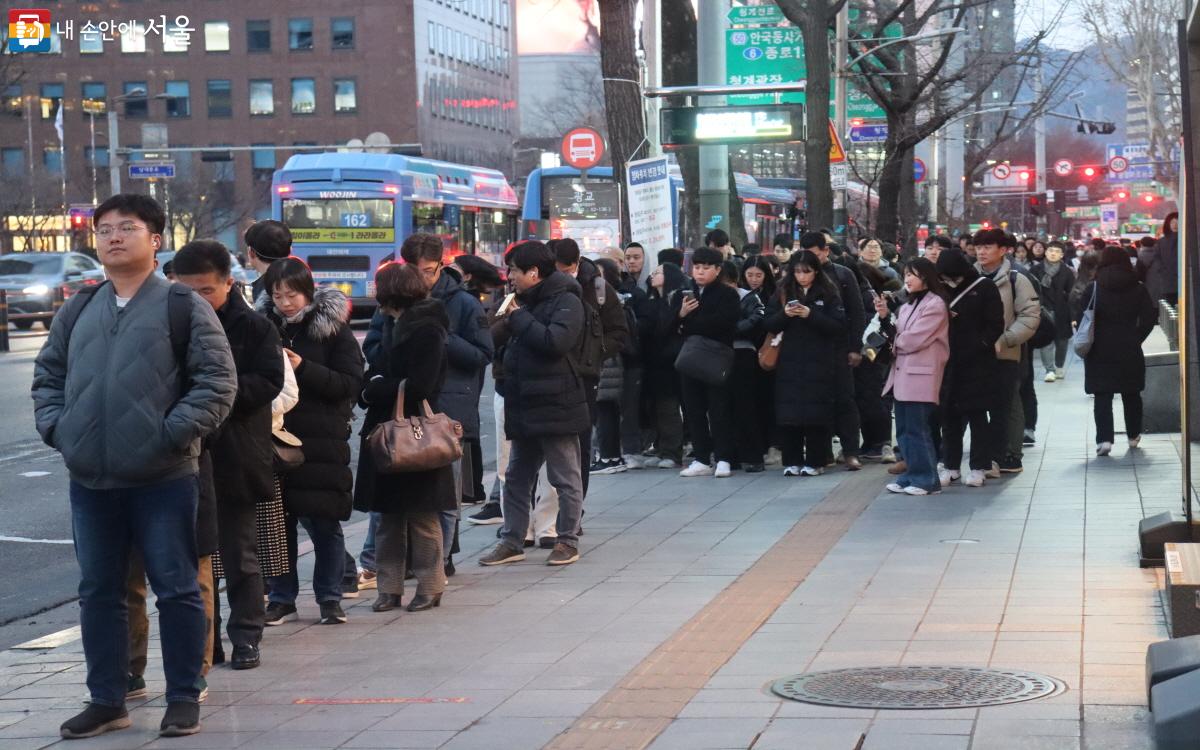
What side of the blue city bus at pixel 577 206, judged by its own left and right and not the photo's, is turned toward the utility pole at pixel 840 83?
right

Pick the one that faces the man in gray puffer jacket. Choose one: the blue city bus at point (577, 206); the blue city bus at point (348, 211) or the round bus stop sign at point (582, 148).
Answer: the round bus stop sign

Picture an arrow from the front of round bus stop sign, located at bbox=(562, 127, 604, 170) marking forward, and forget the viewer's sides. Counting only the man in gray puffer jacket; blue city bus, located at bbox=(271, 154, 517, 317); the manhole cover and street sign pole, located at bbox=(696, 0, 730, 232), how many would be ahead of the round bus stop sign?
3

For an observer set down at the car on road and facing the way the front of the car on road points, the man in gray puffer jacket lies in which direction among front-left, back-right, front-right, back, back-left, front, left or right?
front-left

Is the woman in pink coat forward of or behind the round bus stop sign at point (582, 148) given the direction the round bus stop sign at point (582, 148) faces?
forward

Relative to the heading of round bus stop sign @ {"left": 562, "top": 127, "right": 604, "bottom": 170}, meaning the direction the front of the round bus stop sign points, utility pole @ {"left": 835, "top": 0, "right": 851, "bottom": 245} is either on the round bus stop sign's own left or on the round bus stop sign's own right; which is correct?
on the round bus stop sign's own left

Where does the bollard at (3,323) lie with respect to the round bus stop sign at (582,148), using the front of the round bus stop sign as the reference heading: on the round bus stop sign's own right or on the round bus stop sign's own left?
on the round bus stop sign's own right

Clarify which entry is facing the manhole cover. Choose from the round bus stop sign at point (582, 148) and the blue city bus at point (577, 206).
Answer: the round bus stop sign

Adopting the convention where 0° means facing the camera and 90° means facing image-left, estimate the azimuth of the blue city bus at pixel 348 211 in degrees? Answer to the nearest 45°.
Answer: approximately 225°

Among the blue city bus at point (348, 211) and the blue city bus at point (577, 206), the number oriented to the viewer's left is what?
0
